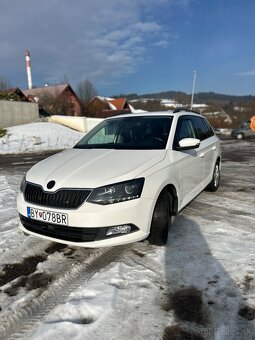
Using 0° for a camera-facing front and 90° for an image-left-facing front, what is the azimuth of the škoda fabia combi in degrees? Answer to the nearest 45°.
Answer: approximately 45°

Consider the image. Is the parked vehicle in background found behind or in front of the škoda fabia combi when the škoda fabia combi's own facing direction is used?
behind

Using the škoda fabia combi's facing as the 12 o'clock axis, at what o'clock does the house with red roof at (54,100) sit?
The house with red roof is roughly at 4 o'clock from the škoda fabia combi.
